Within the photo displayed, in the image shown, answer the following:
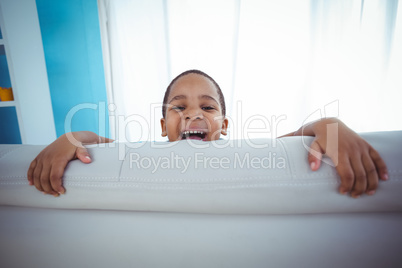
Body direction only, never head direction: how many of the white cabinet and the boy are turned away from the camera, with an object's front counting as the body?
0

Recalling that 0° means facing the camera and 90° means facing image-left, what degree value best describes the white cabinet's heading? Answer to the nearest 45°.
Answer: approximately 45°

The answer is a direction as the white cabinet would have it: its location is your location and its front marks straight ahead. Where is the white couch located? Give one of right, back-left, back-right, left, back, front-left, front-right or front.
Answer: front-left

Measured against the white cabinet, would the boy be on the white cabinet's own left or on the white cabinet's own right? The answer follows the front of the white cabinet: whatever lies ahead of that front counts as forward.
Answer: on the white cabinet's own left

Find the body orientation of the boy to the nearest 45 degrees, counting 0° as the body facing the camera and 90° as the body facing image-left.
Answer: approximately 0°
